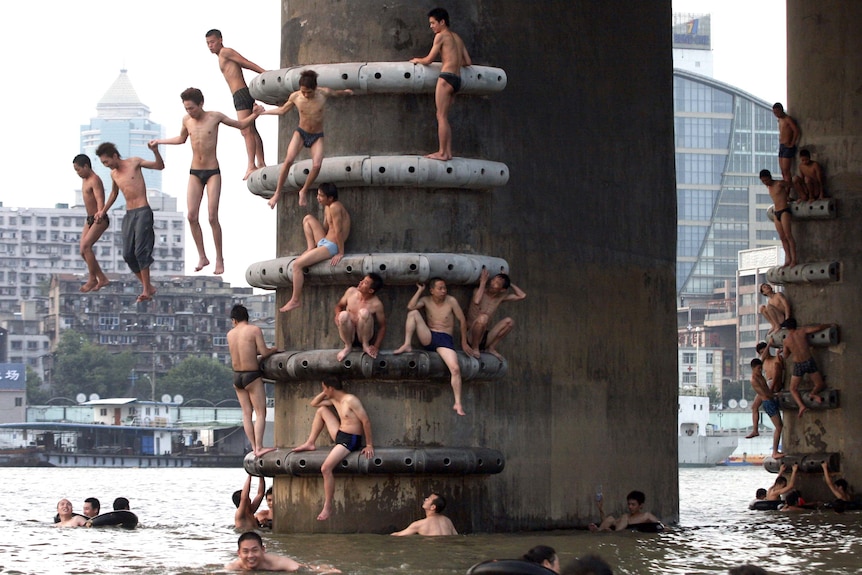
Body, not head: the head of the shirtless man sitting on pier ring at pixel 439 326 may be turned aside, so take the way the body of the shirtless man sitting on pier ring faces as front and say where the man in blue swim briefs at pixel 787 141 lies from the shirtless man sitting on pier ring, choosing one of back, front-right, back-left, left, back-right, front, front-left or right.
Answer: back-left

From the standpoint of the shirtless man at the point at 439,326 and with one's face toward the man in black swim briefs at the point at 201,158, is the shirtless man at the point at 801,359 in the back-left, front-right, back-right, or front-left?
back-right

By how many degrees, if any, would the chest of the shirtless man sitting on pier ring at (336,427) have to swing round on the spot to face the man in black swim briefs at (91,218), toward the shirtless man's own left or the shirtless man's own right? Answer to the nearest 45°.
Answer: approximately 45° to the shirtless man's own right

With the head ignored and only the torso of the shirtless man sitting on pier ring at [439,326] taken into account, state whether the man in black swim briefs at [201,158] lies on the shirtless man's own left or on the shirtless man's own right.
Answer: on the shirtless man's own right

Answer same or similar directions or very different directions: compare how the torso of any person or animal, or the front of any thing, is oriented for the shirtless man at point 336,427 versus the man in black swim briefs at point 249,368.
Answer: very different directions

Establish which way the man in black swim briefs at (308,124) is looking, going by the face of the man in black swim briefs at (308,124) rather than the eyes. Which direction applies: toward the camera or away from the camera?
toward the camera

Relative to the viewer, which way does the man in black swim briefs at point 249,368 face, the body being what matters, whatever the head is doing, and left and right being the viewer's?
facing away from the viewer and to the right of the viewer

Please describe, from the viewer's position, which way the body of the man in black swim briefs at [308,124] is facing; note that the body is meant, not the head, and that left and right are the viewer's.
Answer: facing the viewer

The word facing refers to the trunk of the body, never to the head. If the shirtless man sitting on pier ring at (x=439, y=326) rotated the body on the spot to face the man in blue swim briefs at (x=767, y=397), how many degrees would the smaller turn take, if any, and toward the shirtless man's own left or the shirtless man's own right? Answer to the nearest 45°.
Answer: approximately 135° to the shirtless man's own left

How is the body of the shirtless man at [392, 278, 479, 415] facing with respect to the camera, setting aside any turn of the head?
toward the camera

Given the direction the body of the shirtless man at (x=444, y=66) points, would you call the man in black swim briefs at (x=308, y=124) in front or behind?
in front

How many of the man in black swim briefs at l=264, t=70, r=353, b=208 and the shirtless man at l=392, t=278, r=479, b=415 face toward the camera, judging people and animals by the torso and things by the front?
2
